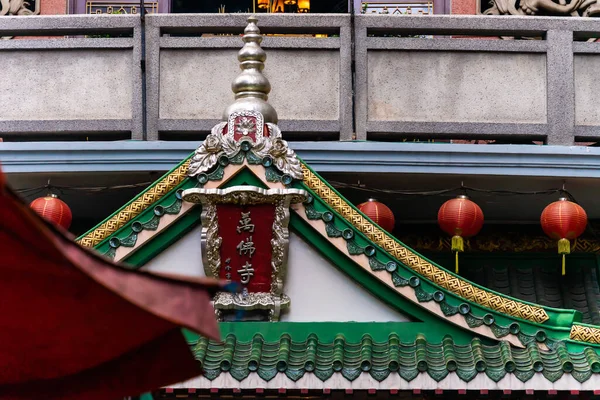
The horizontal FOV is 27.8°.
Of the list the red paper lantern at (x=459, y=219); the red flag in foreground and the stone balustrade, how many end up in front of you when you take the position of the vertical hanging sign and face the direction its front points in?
1

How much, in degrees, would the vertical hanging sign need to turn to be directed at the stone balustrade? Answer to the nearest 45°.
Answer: approximately 180°

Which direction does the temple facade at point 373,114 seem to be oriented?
toward the camera

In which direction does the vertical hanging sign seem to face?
toward the camera

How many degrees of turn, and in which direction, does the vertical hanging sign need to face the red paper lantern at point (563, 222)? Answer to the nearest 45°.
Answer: approximately 135° to its left

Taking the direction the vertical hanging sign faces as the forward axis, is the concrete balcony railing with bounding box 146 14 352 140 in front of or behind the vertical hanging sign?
behind

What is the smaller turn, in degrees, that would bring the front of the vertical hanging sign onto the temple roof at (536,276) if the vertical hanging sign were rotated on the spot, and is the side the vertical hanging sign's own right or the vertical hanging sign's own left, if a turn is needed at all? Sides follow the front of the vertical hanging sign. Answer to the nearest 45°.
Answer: approximately 135° to the vertical hanging sign's own left

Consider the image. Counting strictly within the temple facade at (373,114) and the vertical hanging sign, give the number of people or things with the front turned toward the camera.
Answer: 2

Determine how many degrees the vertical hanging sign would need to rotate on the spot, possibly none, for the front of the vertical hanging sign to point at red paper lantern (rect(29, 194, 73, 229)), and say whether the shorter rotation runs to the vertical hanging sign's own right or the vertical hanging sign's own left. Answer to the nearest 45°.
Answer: approximately 135° to the vertical hanging sign's own right
